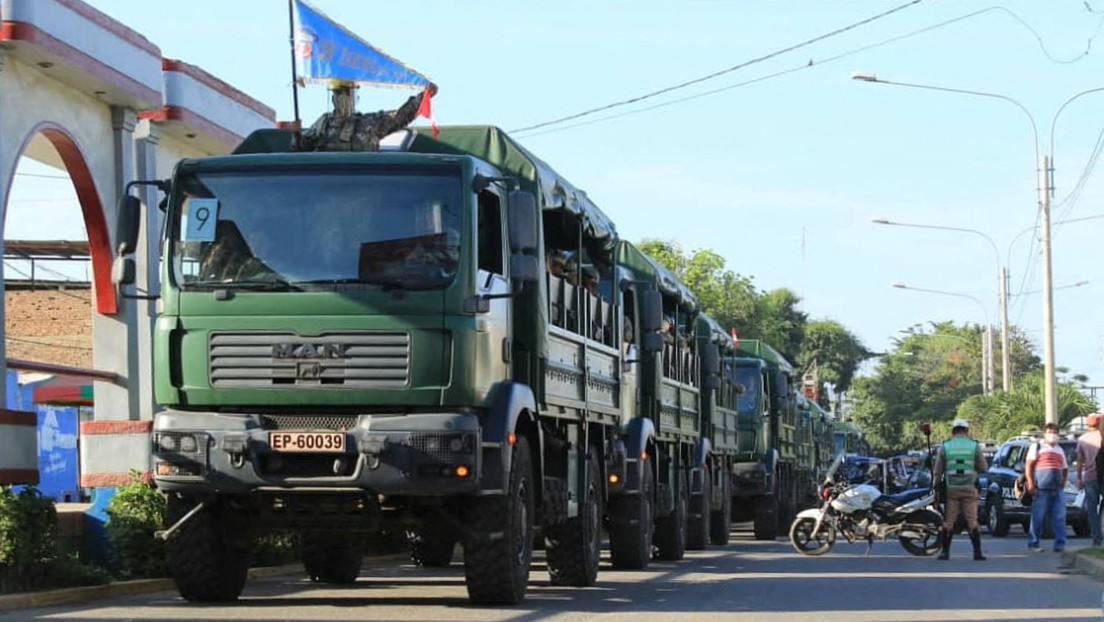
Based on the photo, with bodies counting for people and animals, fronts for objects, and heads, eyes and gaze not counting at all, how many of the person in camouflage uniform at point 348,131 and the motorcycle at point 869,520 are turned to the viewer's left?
1

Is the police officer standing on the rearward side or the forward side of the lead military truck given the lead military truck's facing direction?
on the rearward side

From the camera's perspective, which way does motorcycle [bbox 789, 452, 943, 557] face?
to the viewer's left

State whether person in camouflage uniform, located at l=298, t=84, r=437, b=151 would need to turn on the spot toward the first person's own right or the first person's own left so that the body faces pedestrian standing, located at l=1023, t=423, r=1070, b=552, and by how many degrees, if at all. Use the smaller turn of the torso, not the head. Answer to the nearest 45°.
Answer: approximately 135° to the first person's own left

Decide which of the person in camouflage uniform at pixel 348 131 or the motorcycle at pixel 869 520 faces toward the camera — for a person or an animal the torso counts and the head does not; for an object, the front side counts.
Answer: the person in camouflage uniform

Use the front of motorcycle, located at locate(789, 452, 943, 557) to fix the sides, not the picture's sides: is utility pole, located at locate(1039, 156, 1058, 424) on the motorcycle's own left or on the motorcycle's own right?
on the motorcycle's own right

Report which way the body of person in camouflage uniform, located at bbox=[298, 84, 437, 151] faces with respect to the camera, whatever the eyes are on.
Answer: toward the camera

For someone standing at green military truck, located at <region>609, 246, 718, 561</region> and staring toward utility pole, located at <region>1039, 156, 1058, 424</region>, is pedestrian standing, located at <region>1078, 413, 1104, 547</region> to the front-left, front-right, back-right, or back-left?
front-right

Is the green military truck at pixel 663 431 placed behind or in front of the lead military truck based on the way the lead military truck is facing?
behind

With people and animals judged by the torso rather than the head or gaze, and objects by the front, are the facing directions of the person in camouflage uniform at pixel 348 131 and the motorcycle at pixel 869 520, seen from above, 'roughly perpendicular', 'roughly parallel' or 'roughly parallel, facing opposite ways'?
roughly perpendicular
